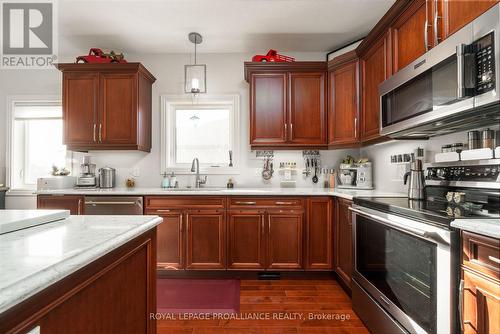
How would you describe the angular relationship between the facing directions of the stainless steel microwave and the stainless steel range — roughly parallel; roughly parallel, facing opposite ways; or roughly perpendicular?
roughly parallel

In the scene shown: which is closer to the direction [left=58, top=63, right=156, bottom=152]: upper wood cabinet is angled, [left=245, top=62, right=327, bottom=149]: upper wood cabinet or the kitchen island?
the kitchen island

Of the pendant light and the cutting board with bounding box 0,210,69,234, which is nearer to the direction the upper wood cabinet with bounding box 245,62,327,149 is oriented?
the cutting board

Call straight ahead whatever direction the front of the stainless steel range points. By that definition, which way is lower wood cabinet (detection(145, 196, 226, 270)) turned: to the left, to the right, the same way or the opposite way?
to the left

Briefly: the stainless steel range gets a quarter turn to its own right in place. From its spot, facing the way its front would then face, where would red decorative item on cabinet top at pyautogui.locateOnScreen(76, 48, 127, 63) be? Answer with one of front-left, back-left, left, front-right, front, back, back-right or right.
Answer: front-left

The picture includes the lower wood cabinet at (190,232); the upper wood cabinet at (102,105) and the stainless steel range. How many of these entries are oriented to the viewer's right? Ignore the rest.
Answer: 0

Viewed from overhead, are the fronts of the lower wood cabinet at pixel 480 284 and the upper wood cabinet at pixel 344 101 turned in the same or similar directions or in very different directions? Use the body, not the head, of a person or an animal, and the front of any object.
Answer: same or similar directions

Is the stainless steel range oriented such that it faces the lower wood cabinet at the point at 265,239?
no

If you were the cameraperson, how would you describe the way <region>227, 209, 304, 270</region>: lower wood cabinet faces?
facing the viewer

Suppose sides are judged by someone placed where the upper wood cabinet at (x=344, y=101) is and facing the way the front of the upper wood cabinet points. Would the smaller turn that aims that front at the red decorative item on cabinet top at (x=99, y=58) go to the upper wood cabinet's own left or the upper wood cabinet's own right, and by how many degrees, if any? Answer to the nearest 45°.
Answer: approximately 45° to the upper wood cabinet's own right

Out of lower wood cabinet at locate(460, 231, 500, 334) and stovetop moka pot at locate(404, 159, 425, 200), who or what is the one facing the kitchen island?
the lower wood cabinet

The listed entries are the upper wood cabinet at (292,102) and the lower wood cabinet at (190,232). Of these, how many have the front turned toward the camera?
2

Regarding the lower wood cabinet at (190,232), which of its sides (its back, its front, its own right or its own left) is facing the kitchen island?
front

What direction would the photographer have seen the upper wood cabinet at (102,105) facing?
facing the viewer and to the left of the viewer

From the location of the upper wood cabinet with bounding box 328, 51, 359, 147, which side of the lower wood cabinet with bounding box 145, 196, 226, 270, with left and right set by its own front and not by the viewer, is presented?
left

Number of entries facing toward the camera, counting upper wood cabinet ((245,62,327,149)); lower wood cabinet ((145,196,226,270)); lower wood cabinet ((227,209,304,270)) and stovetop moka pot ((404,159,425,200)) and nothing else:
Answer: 3

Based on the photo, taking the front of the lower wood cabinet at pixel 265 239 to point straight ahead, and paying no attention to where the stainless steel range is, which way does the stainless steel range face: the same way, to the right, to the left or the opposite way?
to the right

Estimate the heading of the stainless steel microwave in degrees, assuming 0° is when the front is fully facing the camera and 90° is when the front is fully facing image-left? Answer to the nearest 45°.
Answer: approximately 45°

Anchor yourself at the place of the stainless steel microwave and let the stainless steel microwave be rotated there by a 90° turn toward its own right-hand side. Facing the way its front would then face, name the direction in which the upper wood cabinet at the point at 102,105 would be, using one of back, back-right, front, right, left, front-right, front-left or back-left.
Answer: front-left

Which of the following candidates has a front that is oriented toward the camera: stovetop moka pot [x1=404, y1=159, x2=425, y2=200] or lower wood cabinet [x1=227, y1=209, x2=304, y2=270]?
the lower wood cabinet
